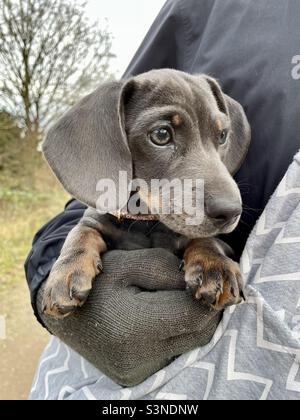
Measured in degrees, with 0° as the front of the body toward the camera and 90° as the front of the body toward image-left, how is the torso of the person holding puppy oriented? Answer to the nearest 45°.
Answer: approximately 0°
